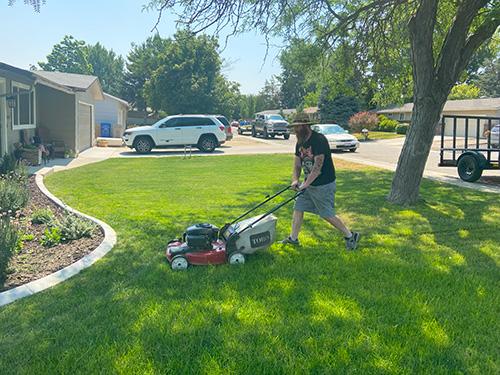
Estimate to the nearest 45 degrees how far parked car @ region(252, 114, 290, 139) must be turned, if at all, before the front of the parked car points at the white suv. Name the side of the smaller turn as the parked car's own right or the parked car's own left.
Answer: approximately 45° to the parked car's own right

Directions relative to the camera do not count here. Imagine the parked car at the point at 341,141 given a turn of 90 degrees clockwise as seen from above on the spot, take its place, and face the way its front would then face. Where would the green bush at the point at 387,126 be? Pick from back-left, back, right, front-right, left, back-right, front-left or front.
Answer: back-right

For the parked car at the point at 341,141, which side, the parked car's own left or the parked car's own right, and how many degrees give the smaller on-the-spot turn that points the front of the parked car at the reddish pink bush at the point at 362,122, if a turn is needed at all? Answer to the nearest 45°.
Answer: approximately 135° to the parked car's own left

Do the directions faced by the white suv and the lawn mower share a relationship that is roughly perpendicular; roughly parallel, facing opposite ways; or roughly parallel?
roughly parallel

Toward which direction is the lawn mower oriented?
to the viewer's left

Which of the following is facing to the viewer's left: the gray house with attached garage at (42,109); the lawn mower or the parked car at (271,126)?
the lawn mower

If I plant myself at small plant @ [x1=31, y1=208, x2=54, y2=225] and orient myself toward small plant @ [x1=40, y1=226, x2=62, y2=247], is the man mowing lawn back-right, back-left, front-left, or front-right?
front-left

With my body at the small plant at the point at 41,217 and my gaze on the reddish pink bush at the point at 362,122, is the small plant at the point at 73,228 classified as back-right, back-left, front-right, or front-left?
back-right

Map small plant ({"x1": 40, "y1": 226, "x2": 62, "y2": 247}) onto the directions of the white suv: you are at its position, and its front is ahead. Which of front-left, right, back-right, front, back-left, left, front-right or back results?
left

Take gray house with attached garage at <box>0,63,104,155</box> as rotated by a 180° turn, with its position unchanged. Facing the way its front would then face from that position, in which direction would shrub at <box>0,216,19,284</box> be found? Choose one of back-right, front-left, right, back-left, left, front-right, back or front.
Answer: back-left

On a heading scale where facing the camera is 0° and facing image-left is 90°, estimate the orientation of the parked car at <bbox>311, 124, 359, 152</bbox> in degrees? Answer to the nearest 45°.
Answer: approximately 315°

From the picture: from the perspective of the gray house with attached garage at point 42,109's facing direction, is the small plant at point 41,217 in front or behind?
in front
